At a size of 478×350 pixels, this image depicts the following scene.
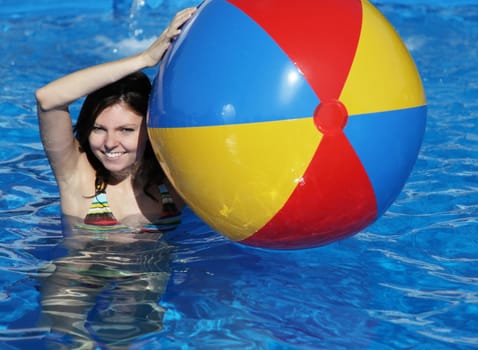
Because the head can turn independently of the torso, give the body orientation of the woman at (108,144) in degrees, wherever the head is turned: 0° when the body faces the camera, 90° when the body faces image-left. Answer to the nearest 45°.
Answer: approximately 0°
